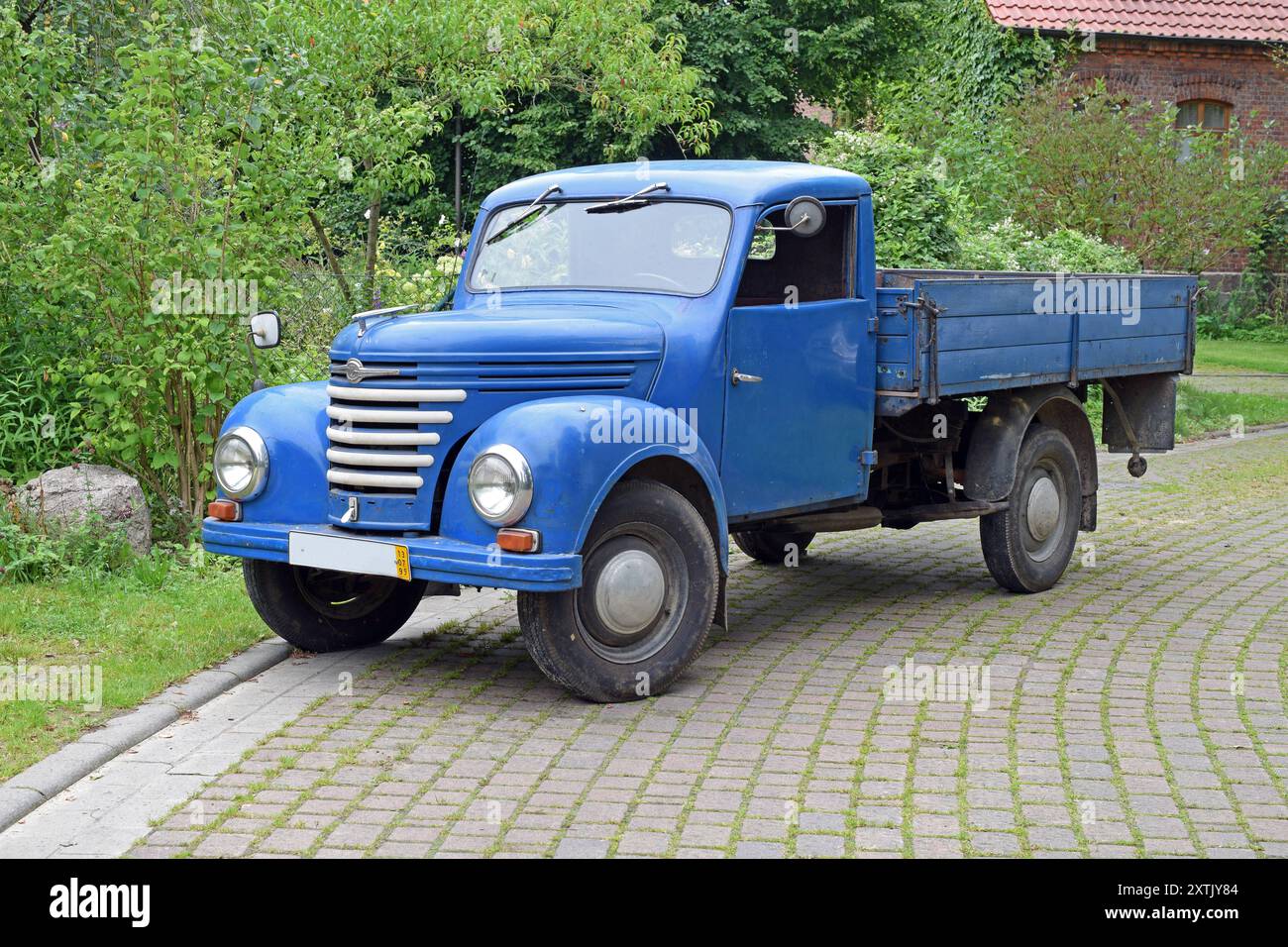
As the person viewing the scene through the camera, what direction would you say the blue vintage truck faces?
facing the viewer and to the left of the viewer

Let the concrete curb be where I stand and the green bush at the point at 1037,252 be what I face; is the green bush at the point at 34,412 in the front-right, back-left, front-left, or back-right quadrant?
front-left

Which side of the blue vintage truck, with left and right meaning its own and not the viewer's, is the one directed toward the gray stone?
right

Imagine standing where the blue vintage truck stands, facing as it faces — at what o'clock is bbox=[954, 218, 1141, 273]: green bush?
The green bush is roughly at 5 o'clock from the blue vintage truck.

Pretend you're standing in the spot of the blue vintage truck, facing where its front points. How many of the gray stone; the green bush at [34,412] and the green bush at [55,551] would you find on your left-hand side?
0

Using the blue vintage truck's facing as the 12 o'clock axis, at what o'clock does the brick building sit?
The brick building is roughly at 5 o'clock from the blue vintage truck.

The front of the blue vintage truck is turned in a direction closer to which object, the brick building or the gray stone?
the gray stone

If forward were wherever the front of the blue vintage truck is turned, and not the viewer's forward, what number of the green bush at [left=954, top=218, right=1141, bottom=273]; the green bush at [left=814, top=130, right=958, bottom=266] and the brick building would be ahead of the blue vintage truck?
0

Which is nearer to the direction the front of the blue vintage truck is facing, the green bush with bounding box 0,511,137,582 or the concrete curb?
the concrete curb

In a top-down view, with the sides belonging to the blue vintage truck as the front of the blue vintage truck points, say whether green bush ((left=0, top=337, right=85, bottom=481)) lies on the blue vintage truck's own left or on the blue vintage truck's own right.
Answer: on the blue vintage truck's own right

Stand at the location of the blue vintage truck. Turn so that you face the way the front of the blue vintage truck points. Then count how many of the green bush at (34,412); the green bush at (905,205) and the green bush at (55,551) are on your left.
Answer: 0

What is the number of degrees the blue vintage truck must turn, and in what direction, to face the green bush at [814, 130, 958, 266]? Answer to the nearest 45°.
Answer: approximately 135° to its right

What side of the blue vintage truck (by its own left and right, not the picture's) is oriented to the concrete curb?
front

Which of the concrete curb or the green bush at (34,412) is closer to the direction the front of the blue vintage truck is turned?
the concrete curb
